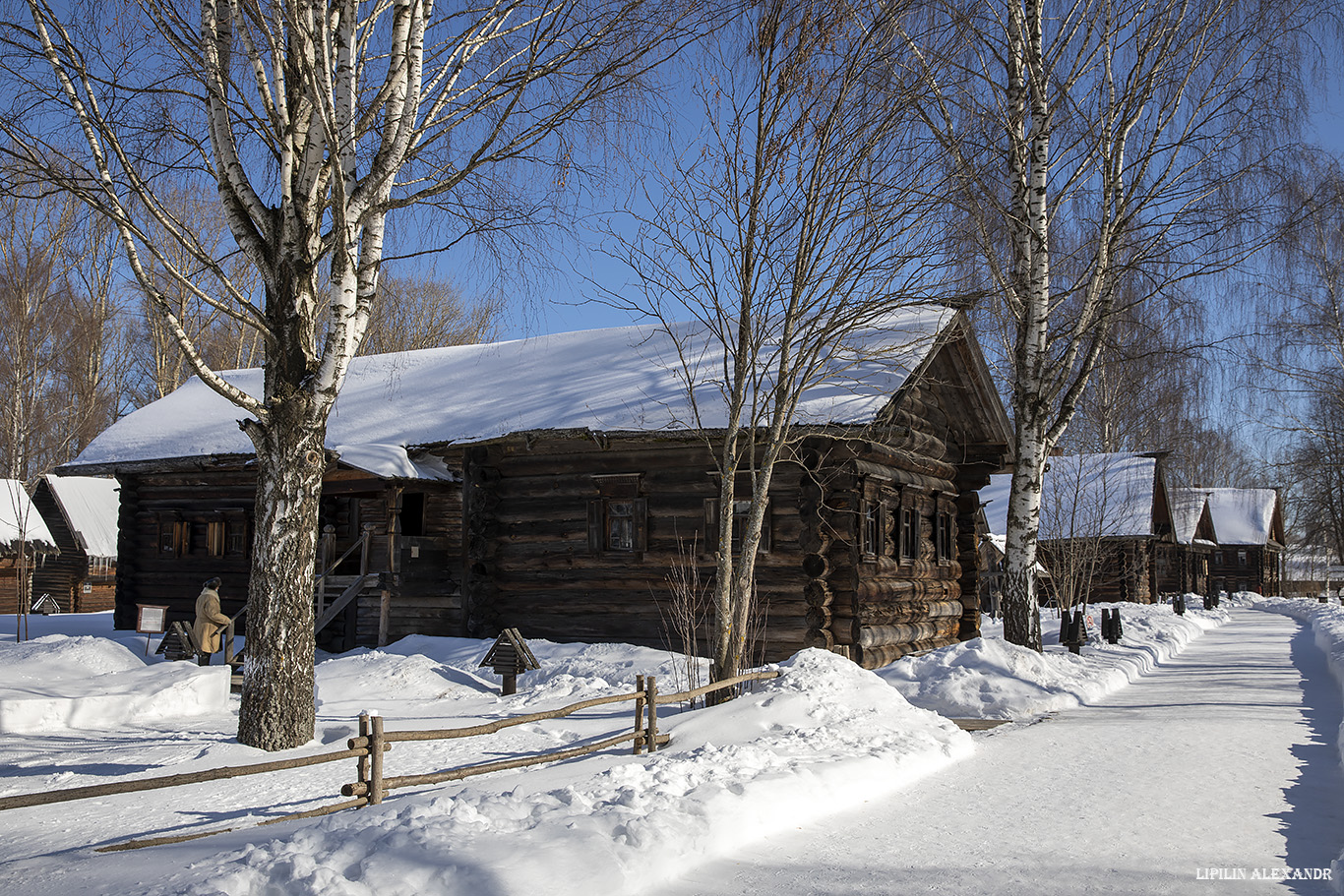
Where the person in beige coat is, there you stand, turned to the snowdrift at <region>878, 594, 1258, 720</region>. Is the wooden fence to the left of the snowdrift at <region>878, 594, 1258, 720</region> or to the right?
right

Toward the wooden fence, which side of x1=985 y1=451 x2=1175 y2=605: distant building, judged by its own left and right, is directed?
right

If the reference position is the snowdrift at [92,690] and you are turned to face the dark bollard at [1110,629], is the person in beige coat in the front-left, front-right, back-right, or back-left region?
front-left

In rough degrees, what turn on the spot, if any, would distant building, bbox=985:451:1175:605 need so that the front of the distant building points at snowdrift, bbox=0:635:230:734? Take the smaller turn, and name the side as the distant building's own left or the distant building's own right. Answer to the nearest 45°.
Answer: approximately 90° to the distant building's own right

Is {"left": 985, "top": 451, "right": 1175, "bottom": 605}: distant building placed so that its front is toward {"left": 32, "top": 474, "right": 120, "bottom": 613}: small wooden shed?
no

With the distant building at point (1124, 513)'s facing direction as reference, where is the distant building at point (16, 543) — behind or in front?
behind

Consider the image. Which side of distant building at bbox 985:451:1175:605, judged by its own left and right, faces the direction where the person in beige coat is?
right

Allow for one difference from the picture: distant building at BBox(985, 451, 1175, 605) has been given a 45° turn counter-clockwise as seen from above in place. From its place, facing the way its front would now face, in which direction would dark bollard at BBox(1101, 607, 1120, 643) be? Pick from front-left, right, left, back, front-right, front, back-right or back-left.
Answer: back-right

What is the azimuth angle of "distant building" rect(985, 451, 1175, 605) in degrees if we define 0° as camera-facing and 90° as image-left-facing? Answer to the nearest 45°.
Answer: approximately 270°

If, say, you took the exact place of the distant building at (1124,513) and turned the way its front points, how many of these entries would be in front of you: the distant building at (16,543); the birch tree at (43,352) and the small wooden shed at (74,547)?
0

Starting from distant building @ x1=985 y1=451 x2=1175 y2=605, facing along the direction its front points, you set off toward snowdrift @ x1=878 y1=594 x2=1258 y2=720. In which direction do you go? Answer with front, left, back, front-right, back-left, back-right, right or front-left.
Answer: right

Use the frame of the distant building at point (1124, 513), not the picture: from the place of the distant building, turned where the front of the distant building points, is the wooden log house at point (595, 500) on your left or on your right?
on your right
